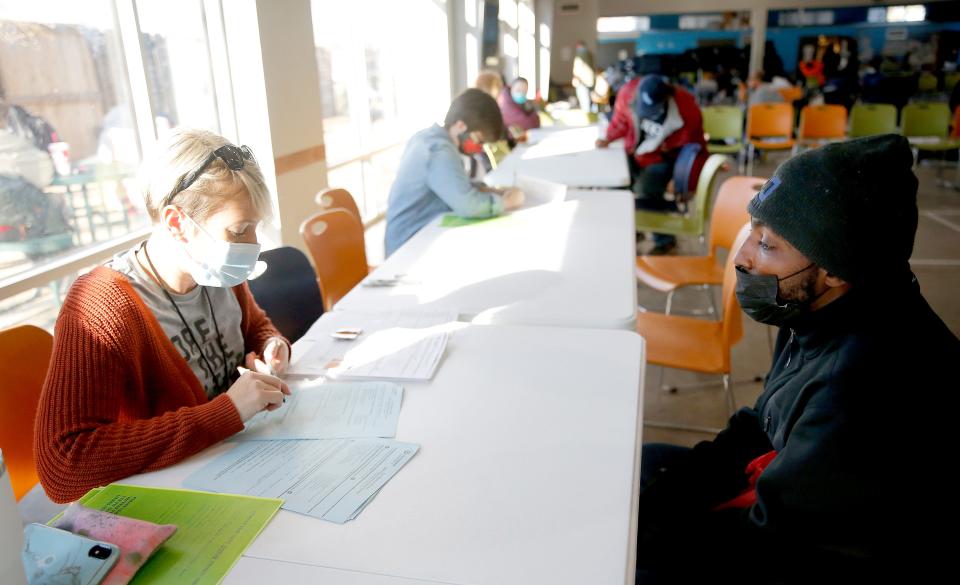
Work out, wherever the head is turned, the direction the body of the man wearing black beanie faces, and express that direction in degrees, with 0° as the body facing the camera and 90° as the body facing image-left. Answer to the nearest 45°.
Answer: approximately 90°

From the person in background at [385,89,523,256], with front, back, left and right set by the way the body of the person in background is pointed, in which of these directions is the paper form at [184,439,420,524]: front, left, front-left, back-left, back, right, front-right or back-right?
right

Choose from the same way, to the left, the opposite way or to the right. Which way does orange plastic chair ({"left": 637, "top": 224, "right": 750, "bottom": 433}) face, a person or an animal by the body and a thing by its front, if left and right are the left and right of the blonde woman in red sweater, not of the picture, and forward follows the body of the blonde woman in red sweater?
the opposite way

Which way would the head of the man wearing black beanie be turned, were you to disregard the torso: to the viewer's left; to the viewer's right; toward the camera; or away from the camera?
to the viewer's left

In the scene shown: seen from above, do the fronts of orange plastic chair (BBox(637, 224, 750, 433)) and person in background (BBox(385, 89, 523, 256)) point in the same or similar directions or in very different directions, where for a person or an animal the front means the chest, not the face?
very different directions

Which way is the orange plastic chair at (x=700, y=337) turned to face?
to the viewer's left

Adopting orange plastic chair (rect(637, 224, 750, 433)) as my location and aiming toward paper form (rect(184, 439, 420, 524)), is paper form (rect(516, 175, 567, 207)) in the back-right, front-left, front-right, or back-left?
back-right

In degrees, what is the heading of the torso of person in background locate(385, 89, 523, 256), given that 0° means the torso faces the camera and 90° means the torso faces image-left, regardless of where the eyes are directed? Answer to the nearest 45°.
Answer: approximately 270°
